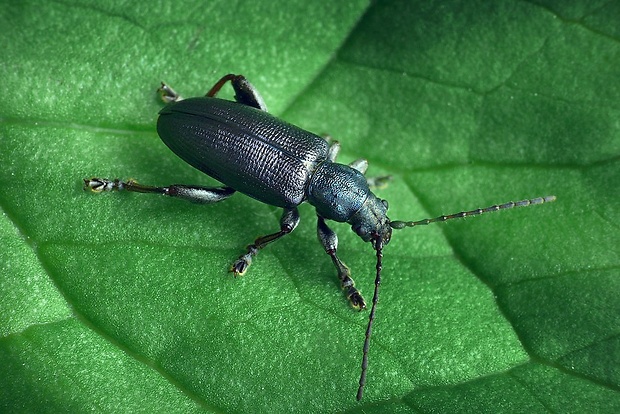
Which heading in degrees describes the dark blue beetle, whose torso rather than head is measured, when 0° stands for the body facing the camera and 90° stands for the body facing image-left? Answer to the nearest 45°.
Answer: approximately 315°
